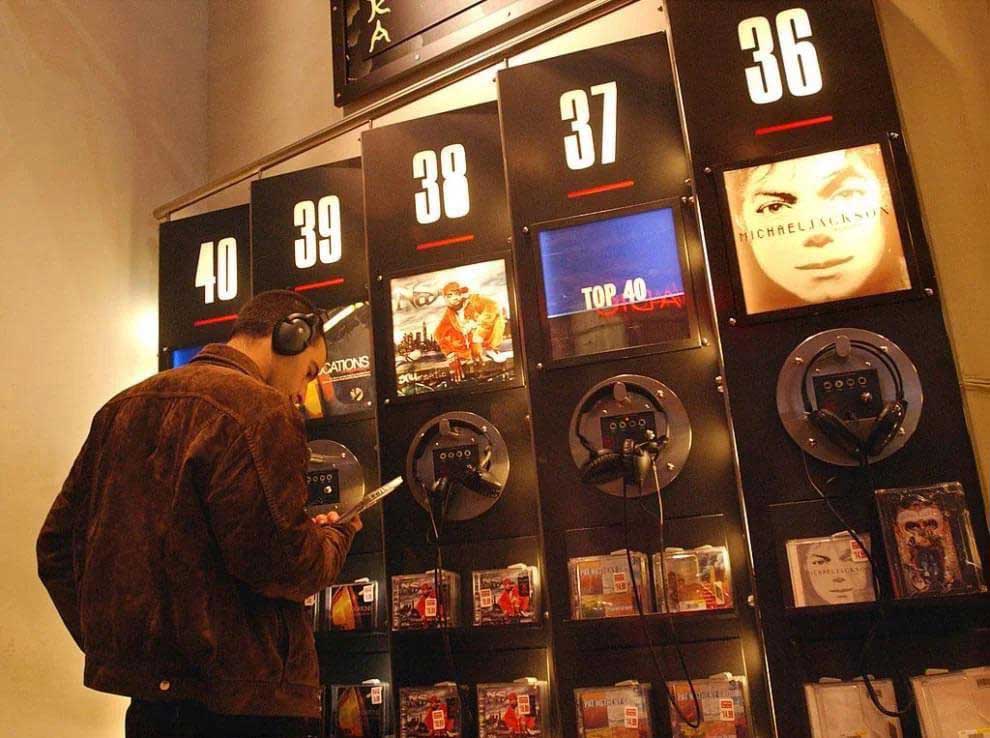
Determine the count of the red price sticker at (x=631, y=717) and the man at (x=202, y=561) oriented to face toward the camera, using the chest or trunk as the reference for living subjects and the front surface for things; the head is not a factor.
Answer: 1

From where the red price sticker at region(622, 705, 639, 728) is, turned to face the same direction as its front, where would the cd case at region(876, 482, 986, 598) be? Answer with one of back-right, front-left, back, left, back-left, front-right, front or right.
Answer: left

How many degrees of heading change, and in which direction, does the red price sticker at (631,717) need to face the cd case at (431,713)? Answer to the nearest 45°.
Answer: approximately 90° to its right

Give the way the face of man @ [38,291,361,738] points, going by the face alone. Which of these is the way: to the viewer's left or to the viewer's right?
to the viewer's right

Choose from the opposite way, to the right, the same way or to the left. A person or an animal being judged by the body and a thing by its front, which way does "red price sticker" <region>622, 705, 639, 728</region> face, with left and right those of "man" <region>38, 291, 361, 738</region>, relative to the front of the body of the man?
the opposite way

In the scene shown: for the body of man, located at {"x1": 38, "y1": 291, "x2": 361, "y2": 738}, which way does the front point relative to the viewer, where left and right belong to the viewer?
facing away from the viewer and to the right of the viewer

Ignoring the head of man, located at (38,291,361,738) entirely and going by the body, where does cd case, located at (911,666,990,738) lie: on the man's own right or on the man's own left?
on the man's own right

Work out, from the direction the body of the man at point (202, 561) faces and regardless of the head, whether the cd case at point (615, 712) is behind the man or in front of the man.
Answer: in front

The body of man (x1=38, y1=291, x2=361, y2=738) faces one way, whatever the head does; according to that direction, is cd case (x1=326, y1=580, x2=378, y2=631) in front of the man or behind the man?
in front
